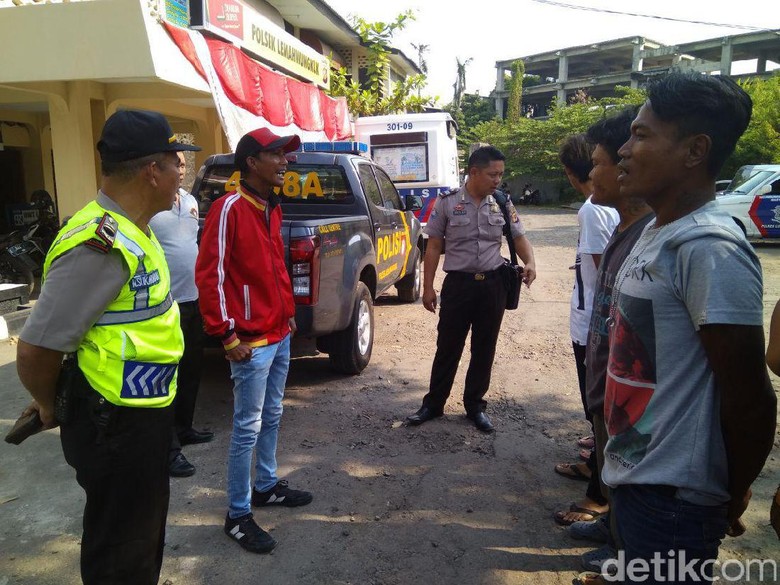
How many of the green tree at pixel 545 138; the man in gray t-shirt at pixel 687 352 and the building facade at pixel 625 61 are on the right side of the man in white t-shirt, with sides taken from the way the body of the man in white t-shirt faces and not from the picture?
2

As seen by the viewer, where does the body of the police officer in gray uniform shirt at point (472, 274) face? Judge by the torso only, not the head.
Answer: toward the camera

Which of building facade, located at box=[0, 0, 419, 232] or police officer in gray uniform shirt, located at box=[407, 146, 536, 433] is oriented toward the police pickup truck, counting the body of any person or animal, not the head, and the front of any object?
the building facade

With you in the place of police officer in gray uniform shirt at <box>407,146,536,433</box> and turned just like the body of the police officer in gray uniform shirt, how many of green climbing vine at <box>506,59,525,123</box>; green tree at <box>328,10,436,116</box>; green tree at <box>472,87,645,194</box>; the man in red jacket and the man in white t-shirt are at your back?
3

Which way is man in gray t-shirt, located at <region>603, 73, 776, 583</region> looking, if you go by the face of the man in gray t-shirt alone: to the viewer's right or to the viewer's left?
to the viewer's left

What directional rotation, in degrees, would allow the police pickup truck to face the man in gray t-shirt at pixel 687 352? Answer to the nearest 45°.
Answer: approximately 135° to its right

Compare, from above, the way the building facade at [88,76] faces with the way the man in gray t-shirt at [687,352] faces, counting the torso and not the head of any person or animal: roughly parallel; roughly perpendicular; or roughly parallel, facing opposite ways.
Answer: roughly parallel, facing opposite ways

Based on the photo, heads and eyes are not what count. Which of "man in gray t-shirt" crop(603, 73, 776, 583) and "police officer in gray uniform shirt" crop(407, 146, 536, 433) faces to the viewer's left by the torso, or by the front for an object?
the man in gray t-shirt

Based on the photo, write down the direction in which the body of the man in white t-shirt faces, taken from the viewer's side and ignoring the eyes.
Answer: to the viewer's left

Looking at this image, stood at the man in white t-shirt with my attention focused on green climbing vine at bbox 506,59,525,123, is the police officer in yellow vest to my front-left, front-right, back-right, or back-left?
back-left

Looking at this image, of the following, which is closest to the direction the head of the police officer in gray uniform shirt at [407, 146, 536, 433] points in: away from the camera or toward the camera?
toward the camera

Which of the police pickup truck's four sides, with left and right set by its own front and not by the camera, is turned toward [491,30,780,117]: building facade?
front

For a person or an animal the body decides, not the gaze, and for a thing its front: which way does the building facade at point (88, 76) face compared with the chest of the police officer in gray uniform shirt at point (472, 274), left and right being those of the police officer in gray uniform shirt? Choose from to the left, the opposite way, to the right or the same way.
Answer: to the left

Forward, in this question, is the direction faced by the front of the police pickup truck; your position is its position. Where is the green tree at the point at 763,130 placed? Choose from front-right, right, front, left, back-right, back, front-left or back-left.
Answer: front

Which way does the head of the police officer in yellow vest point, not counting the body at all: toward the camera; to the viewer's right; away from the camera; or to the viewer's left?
to the viewer's right

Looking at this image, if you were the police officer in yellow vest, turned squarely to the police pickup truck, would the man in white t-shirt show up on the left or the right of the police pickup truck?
right

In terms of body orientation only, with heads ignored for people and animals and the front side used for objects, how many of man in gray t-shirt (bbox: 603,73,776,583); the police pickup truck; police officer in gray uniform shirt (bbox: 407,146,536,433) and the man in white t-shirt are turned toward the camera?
1

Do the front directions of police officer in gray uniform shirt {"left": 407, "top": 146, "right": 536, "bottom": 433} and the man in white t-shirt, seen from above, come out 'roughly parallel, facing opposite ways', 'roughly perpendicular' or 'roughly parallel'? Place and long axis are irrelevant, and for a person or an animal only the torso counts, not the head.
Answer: roughly perpendicular

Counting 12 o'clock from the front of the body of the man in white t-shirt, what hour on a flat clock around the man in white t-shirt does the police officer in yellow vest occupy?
The police officer in yellow vest is roughly at 10 o'clock from the man in white t-shirt.

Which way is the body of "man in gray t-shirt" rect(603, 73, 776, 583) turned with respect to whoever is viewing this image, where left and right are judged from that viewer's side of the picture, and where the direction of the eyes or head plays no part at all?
facing to the left of the viewer

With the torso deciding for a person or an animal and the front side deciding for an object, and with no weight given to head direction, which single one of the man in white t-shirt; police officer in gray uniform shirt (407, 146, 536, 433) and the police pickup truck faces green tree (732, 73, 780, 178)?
the police pickup truck
